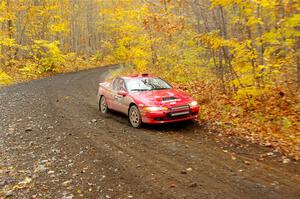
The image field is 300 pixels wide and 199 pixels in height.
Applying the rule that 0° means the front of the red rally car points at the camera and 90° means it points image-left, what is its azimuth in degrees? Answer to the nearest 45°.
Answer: approximately 315°
